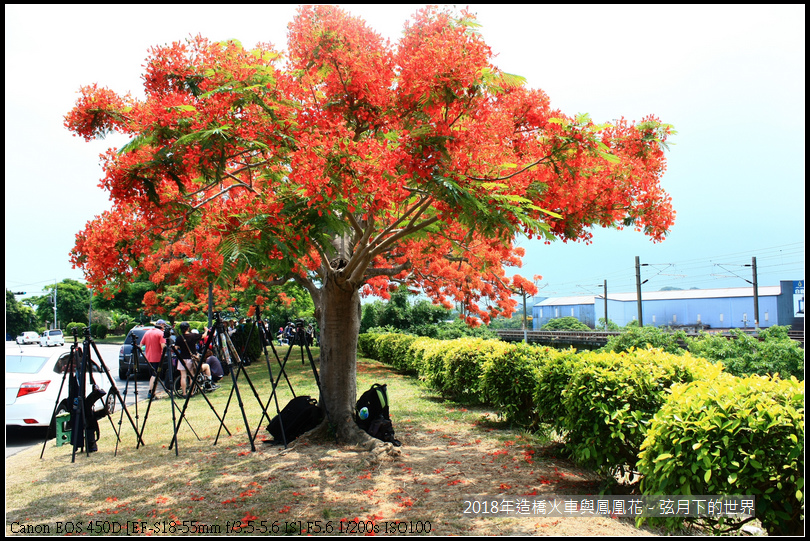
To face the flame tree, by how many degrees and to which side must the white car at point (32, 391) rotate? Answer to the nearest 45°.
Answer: approximately 90° to its right

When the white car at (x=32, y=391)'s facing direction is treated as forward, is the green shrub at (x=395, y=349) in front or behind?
in front

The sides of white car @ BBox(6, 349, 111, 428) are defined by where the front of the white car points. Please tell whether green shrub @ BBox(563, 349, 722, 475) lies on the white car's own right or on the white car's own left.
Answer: on the white car's own right

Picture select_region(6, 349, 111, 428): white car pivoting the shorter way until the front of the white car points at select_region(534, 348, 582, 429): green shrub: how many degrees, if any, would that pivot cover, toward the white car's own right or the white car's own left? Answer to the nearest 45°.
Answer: approximately 90° to the white car's own right

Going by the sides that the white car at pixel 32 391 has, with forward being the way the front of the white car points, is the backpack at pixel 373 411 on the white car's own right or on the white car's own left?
on the white car's own right

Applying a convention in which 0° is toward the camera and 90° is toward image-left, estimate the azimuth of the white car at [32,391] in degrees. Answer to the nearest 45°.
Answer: approximately 225°

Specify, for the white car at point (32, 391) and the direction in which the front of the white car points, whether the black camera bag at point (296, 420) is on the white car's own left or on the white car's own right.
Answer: on the white car's own right

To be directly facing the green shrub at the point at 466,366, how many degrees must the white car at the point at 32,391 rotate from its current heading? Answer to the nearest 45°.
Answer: approximately 45° to its right

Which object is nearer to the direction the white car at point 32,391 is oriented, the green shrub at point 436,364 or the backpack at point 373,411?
the green shrub

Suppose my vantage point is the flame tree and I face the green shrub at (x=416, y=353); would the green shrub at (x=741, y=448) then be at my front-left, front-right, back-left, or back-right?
back-right

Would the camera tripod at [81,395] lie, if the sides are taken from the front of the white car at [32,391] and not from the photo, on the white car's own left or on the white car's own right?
on the white car's own right

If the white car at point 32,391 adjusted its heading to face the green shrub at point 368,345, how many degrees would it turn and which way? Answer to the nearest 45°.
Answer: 0° — it already faces it
